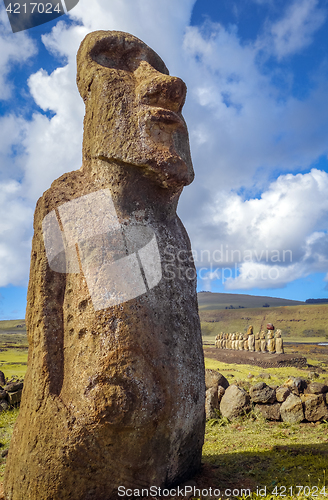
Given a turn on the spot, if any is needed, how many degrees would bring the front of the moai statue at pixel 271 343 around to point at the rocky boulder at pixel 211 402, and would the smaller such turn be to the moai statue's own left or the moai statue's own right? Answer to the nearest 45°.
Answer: approximately 45° to the moai statue's own left

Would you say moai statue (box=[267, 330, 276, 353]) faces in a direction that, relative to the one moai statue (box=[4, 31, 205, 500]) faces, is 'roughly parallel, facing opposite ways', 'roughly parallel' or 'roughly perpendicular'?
roughly perpendicular

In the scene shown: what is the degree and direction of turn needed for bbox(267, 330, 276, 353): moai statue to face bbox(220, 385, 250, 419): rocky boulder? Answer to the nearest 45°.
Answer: approximately 45° to its left

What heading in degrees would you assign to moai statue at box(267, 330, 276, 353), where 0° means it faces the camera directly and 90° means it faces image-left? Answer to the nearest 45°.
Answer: approximately 45°

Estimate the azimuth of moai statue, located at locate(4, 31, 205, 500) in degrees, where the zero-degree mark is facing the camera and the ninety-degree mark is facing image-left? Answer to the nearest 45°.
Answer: approximately 315°

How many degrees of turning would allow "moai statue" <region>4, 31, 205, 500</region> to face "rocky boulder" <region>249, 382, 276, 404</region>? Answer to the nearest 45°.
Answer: approximately 90° to its left
